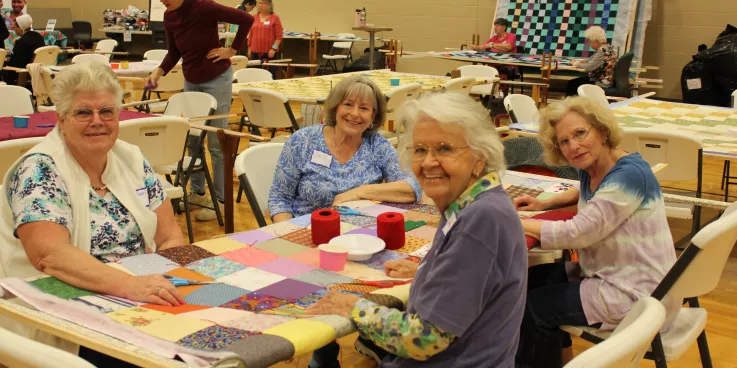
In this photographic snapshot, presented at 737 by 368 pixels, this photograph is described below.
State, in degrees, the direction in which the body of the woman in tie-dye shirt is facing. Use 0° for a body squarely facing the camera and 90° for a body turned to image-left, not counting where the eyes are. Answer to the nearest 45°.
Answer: approximately 90°

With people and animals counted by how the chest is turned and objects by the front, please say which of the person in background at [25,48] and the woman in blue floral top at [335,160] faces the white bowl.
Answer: the woman in blue floral top

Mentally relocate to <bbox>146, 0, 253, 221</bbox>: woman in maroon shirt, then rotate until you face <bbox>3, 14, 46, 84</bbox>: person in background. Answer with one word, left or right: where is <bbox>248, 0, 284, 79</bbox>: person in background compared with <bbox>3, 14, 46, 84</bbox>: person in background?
right

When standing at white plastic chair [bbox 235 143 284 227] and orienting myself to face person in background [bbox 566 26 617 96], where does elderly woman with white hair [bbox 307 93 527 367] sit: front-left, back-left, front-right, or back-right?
back-right
